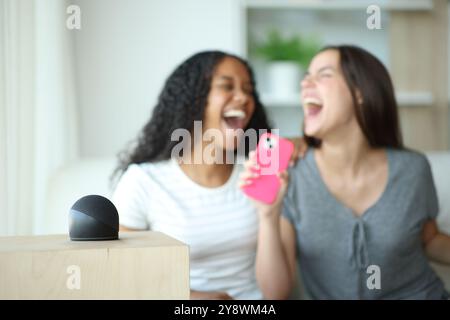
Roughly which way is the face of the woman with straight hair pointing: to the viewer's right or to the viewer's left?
to the viewer's left

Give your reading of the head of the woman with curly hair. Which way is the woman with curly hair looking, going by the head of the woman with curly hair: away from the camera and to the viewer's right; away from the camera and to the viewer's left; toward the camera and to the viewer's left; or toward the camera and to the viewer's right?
toward the camera and to the viewer's right

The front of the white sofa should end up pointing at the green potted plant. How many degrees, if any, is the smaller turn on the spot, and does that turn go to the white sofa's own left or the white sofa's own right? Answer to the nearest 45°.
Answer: approximately 135° to the white sofa's own left

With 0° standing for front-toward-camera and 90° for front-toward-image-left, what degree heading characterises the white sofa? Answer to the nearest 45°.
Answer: approximately 0°
